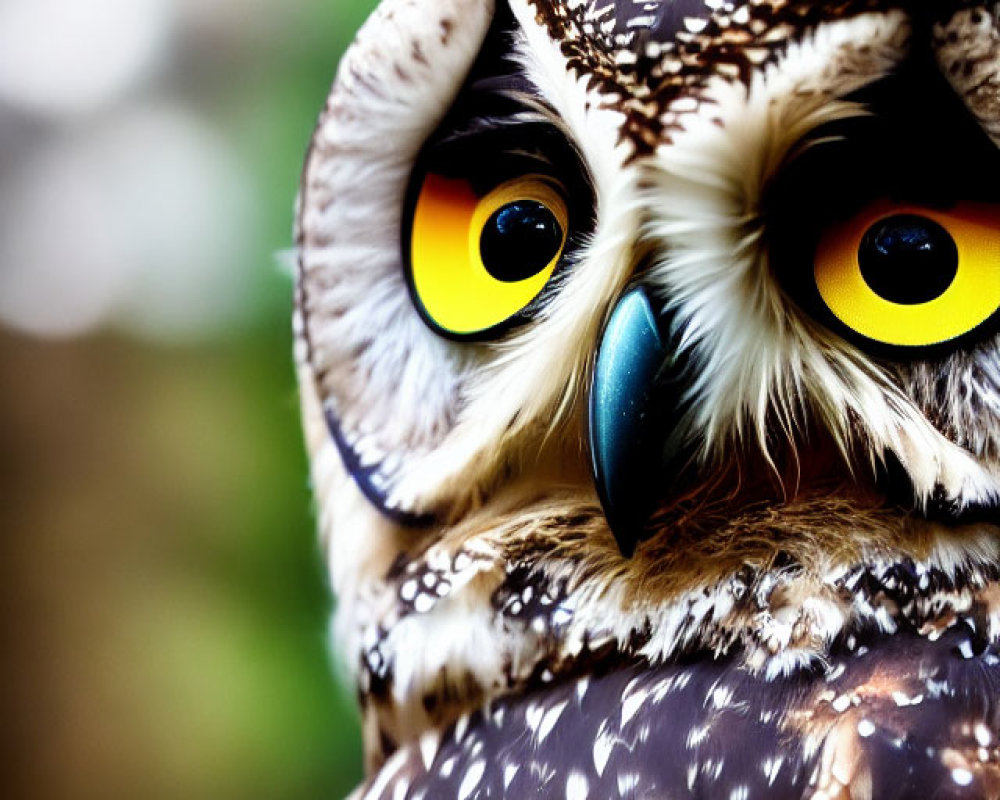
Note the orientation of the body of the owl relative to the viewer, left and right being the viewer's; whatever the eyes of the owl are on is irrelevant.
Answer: facing the viewer and to the left of the viewer
